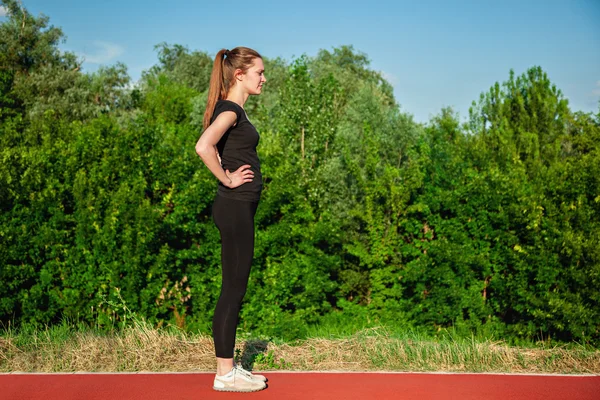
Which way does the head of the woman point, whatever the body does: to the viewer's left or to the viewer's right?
to the viewer's right

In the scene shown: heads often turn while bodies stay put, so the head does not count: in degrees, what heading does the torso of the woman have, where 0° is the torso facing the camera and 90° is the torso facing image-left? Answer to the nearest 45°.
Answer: approximately 270°
